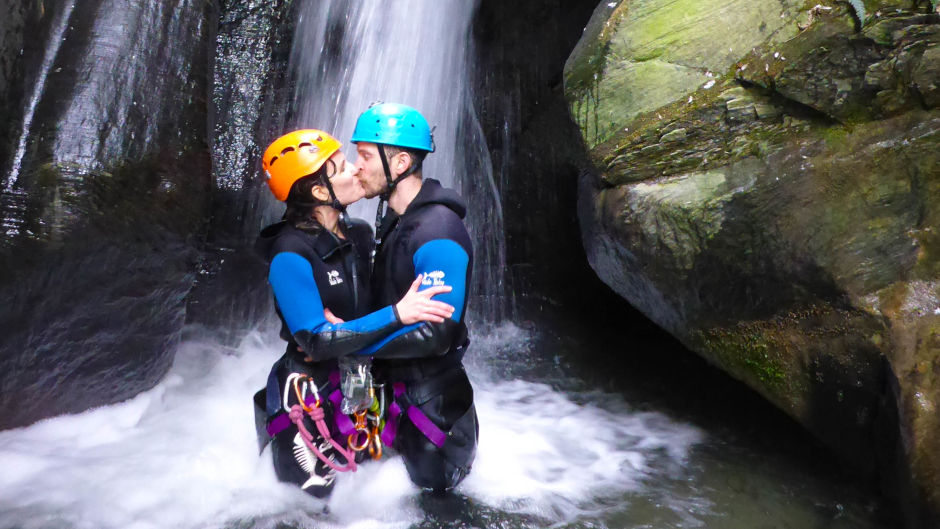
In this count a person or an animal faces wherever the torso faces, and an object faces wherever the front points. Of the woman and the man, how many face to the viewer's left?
1

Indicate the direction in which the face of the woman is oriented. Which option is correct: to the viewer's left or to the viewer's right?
to the viewer's right

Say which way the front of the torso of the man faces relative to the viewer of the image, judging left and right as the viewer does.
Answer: facing to the left of the viewer

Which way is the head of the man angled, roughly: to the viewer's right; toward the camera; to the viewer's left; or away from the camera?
to the viewer's left

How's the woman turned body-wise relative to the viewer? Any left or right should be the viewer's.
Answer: facing the viewer and to the right of the viewer

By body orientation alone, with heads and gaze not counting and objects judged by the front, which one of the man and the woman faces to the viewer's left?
the man
